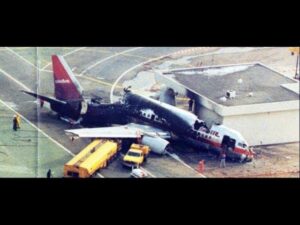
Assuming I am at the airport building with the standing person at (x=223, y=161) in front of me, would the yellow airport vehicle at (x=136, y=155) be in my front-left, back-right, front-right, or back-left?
front-right

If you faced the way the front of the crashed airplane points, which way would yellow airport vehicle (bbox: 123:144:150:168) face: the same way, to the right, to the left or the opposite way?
to the right

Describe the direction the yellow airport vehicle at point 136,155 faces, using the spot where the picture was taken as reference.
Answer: facing the viewer and to the left of the viewer

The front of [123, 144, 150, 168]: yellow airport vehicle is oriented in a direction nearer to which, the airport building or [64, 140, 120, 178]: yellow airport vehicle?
the yellow airport vehicle

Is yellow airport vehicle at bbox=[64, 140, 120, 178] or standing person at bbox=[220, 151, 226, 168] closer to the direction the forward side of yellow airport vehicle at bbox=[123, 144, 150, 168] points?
the yellow airport vehicle

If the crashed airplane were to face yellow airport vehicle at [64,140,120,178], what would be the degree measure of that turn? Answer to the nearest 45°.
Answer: approximately 90° to its right

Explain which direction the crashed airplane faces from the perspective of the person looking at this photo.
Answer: facing the viewer and to the right of the viewer
